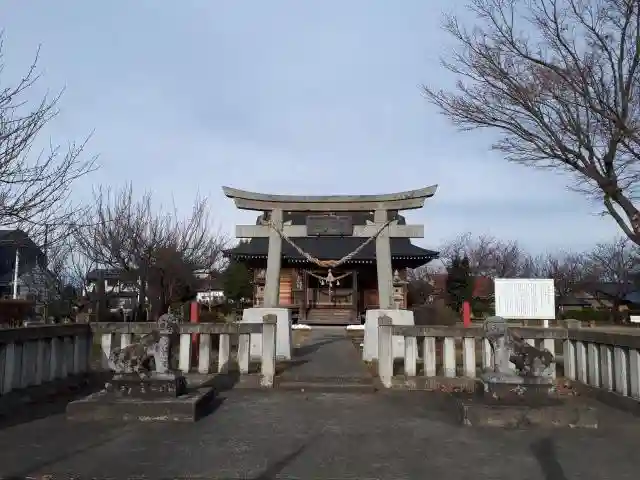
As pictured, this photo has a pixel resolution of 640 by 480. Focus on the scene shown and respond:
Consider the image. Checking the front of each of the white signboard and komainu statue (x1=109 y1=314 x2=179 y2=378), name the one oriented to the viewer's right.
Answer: the komainu statue

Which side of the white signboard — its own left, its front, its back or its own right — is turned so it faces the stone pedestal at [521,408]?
front

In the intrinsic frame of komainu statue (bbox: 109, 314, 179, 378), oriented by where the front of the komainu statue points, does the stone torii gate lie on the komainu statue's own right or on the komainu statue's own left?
on the komainu statue's own left

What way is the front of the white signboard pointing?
toward the camera

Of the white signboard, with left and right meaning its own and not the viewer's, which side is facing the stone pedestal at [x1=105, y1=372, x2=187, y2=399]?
right

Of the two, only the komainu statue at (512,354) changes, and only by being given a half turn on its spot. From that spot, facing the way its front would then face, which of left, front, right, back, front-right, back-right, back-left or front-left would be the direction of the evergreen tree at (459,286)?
left

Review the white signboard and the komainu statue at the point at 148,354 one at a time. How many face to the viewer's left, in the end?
0

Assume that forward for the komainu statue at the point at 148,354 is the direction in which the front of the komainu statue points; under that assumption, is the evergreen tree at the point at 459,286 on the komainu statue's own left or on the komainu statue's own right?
on the komainu statue's own left

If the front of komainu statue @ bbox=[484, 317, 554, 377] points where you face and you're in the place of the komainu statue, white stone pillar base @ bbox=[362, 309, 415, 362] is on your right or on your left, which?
on your right

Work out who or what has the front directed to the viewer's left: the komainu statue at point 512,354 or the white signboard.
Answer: the komainu statue

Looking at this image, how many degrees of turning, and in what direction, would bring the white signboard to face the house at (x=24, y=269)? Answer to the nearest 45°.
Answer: approximately 90° to its right

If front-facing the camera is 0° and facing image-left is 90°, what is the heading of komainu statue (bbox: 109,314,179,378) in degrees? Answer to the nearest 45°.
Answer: approximately 270°

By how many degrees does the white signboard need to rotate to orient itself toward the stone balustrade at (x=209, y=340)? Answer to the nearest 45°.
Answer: approximately 45° to its right

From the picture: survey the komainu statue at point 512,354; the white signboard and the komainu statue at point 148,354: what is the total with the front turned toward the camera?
1

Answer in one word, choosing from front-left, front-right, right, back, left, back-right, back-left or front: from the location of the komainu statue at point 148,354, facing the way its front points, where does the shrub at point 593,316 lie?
front-left

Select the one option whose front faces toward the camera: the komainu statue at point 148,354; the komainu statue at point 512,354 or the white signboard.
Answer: the white signboard

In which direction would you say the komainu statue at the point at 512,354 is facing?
to the viewer's left
